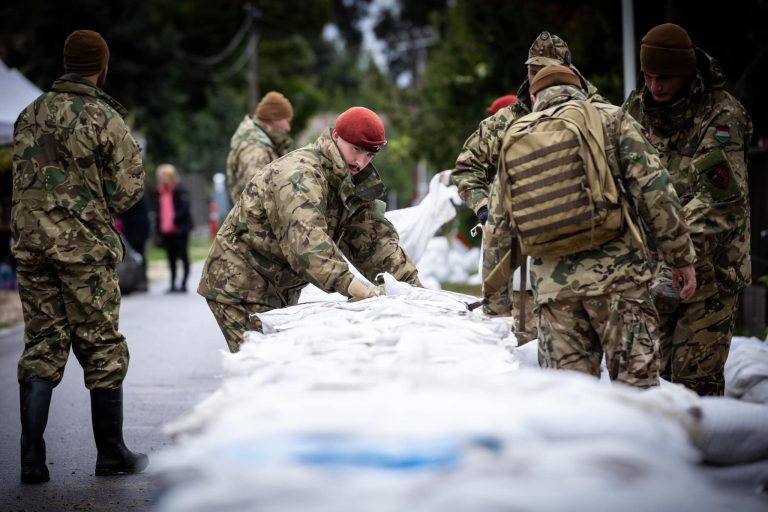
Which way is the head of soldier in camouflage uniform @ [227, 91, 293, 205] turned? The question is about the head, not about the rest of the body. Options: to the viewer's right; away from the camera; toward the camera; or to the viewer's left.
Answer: to the viewer's right

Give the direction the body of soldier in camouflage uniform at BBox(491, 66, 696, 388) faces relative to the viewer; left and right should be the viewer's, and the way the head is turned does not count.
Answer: facing away from the viewer

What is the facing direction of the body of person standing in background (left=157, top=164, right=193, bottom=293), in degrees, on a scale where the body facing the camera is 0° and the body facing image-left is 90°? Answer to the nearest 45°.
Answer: approximately 45°

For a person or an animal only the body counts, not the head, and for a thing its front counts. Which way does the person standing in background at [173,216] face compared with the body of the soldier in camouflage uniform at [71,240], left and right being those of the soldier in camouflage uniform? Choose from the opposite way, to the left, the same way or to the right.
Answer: the opposite way

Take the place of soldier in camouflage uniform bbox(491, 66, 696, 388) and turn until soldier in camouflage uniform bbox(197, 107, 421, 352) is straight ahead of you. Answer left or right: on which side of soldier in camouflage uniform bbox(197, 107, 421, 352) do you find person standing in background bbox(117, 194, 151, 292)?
right

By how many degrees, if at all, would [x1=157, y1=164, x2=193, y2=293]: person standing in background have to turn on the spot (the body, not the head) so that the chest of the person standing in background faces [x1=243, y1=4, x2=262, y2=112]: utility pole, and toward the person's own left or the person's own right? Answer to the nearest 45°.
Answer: approximately 135° to the person's own right

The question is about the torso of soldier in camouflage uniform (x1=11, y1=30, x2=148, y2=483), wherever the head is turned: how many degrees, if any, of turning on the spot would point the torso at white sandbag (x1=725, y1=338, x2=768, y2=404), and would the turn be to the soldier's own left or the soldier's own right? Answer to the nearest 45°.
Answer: approximately 45° to the soldier's own right

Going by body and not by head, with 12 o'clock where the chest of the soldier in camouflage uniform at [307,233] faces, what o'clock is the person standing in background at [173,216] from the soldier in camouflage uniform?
The person standing in background is roughly at 7 o'clock from the soldier in camouflage uniform.

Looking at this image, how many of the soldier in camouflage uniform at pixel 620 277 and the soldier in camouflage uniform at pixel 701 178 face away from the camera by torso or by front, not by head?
1

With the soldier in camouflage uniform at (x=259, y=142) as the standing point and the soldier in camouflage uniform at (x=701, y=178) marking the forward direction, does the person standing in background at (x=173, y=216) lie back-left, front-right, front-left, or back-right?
back-left

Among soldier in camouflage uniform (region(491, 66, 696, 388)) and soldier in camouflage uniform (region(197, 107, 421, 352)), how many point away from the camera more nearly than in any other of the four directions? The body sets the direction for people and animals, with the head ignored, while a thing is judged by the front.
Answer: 1
